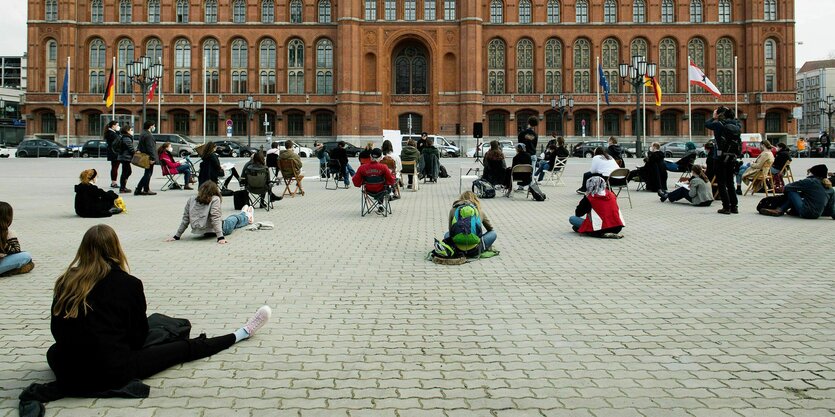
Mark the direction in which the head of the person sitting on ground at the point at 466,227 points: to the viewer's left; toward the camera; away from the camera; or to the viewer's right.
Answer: away from the camera

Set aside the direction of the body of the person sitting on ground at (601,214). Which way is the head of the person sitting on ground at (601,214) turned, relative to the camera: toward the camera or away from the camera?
away from the camera

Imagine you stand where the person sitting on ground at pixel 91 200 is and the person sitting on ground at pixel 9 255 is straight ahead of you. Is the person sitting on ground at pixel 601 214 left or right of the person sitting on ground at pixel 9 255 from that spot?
left

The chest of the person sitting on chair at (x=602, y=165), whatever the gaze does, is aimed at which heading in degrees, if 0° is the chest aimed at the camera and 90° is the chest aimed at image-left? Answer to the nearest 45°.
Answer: approximately 135°

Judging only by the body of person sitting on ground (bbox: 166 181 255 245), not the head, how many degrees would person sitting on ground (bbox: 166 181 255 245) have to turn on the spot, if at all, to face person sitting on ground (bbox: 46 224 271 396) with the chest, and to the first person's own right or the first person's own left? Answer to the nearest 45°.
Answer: approximately 135° to the first person's own right

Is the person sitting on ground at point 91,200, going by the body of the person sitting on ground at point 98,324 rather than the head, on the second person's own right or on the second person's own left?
on the second person's own left

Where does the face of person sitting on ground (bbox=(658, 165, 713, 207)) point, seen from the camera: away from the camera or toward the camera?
away from the camera

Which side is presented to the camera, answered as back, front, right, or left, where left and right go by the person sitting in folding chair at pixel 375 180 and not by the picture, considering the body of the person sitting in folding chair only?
back

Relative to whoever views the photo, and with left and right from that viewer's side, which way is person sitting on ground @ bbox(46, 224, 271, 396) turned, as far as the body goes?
facing away from the viewer and to the right of the viewer

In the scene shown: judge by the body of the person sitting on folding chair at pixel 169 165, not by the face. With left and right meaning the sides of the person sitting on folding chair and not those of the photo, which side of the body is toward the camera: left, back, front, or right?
right
